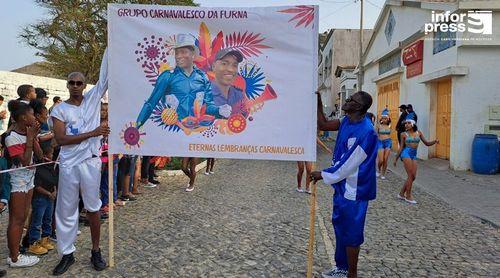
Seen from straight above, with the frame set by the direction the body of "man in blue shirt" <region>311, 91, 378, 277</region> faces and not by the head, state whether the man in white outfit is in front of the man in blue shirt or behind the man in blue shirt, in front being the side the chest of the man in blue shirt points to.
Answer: in front

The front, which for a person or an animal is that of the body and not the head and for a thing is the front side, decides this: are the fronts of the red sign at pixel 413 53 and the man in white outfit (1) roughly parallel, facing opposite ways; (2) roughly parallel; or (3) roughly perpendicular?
roughly perpendicular

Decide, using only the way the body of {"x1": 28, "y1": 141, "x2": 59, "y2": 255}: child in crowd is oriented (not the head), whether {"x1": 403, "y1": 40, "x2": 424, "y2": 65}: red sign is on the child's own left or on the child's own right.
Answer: on the child's own left

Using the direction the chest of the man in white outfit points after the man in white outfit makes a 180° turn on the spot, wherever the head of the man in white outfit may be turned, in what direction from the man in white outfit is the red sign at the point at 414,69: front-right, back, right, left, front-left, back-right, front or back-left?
front-right

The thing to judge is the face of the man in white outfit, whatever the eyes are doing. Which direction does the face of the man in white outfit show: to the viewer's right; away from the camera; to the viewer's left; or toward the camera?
toward the camera

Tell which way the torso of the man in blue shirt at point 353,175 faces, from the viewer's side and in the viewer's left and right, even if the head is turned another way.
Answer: facing to the left of the viewer

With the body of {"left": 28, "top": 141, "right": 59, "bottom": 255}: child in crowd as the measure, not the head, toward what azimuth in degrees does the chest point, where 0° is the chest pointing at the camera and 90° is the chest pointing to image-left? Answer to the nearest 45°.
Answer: approximately 315°

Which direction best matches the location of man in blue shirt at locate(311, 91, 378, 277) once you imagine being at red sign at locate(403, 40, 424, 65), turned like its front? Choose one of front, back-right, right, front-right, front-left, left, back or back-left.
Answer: front-left

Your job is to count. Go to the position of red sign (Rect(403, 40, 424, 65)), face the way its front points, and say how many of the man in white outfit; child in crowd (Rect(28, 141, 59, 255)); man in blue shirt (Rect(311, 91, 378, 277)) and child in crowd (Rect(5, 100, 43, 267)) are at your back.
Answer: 0

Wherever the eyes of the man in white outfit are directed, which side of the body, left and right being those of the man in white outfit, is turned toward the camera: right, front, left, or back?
front

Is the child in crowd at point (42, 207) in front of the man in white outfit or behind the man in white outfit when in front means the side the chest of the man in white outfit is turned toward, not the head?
behind

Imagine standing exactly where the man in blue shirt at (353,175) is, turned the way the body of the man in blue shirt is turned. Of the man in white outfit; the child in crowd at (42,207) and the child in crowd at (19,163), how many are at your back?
0

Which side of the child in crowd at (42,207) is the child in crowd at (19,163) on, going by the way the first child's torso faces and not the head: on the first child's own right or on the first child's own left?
on the first child's own right

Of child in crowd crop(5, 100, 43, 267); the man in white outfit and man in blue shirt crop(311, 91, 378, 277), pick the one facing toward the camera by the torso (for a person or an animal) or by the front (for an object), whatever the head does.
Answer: the man in white outfit

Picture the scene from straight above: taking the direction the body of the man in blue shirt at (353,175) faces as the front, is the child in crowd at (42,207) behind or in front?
in front

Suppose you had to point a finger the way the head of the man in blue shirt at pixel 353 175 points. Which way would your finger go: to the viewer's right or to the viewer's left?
to the viewer's left
